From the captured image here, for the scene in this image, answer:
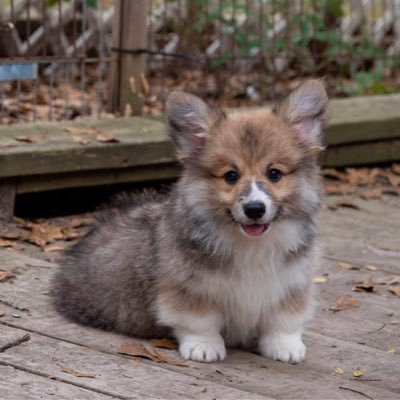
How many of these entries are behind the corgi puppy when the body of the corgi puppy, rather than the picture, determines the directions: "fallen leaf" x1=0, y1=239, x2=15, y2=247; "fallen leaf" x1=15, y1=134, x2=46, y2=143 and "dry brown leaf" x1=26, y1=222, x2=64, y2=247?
3

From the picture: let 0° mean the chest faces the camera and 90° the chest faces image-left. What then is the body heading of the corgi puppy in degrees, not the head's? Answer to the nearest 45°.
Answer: approximately 315°

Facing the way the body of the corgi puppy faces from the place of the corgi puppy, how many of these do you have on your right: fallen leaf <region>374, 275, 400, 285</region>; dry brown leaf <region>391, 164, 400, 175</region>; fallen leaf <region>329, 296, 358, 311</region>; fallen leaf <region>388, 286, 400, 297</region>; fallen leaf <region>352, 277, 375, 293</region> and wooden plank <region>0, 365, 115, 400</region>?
1

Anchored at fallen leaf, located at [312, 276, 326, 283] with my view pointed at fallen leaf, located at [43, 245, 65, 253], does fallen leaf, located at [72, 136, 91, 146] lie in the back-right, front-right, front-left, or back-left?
front-right

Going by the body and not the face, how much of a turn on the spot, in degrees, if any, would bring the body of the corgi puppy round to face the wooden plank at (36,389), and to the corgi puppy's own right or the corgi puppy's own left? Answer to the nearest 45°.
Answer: approximately 90° to the corgi puppy's own right

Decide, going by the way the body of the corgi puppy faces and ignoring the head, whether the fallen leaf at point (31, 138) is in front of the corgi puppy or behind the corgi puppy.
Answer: behind

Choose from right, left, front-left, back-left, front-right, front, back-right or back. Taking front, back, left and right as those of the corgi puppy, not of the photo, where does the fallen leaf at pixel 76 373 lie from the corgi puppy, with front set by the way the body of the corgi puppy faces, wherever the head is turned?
right

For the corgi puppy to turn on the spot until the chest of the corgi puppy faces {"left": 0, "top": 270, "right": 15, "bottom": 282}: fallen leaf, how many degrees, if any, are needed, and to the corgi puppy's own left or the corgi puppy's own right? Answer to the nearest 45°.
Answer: approximately 180°

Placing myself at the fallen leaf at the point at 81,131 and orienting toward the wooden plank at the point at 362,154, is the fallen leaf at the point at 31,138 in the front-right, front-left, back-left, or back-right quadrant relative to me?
back-right

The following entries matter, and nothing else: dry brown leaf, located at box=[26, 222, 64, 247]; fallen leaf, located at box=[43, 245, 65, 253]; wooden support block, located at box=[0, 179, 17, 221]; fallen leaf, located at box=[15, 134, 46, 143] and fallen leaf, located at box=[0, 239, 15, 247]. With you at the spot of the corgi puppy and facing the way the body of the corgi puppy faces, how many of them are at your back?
5

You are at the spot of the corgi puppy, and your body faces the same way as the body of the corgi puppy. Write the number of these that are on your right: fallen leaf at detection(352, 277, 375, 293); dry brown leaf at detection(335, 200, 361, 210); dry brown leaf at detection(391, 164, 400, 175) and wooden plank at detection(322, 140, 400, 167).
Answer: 0

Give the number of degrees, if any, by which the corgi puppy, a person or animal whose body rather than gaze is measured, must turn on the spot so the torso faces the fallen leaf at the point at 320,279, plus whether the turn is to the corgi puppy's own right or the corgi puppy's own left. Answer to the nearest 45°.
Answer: approximately 90° to the corgi puppy's own left

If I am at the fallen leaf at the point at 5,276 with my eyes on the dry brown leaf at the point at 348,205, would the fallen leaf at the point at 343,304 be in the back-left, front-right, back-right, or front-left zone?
front-right

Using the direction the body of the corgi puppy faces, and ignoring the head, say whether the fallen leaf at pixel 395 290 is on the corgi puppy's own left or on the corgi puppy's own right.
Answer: on the corgi puppy's own left

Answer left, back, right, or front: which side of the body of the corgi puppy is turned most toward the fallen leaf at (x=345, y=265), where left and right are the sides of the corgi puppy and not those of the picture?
left

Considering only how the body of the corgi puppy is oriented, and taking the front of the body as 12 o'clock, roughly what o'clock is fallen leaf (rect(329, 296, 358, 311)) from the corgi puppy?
The fallen leaf is roughly at 9 o'clock from the corgi puppy.

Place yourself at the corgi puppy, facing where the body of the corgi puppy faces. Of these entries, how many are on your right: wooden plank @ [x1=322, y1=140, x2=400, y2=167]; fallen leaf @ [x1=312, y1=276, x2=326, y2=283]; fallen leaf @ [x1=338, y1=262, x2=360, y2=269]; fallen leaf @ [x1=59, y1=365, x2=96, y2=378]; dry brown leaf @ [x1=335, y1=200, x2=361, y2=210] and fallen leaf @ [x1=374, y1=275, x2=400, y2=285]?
1
